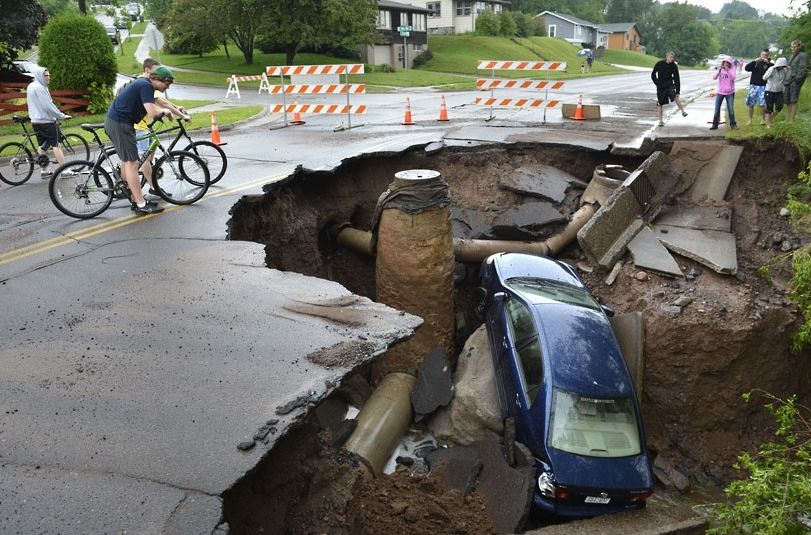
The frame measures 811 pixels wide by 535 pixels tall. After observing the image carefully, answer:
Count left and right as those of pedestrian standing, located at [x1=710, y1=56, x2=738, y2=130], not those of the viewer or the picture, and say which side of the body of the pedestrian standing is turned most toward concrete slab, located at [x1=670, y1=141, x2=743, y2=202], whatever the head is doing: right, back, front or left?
front

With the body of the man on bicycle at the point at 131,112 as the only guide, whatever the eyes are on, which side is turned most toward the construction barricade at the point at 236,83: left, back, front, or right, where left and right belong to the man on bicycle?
left

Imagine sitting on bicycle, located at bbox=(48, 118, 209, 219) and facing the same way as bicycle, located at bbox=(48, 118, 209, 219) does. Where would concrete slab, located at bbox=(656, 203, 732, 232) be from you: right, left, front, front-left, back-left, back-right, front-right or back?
front

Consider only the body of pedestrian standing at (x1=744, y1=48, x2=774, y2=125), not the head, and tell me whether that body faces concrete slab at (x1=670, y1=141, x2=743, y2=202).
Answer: yes

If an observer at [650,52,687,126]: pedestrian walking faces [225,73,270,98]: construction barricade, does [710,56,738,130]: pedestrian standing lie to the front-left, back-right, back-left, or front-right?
back-left

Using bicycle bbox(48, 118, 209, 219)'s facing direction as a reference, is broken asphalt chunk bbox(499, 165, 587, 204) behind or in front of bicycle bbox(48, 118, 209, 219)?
in front

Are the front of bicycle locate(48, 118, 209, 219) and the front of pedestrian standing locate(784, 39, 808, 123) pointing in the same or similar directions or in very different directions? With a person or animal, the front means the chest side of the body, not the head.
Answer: very different directions

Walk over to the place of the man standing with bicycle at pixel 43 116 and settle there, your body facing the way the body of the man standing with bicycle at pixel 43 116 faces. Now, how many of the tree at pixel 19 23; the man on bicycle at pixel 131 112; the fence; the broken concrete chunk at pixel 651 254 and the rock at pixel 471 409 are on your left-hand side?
2

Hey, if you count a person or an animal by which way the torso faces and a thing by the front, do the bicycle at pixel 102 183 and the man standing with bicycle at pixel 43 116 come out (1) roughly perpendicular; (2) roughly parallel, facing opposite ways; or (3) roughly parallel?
roughly parallel

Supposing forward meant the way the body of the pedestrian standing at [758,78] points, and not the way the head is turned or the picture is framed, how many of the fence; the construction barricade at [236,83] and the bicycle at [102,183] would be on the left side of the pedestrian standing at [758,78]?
0

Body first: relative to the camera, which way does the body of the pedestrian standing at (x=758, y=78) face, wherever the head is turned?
toward the camera

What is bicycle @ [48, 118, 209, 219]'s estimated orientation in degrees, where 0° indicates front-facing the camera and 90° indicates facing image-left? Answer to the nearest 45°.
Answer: approximately 270°

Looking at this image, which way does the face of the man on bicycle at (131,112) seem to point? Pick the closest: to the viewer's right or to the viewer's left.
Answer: to the viewer's right

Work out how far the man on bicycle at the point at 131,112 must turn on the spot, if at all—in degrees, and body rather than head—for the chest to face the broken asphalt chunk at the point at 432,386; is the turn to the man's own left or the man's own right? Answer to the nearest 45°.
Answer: approximately 45° to the man's own right

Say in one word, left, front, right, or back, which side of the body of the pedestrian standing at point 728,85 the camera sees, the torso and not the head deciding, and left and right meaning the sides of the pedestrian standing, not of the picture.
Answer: front

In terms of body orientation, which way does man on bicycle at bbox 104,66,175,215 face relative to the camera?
to the viewer's right

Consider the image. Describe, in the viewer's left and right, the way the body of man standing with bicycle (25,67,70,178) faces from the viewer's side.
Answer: facing to the right of the viewer
